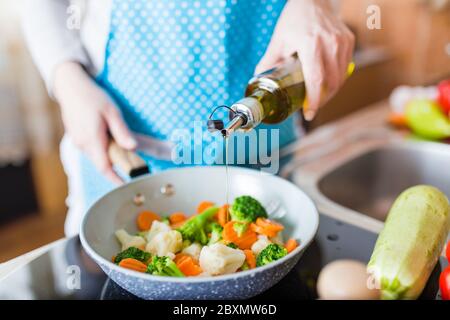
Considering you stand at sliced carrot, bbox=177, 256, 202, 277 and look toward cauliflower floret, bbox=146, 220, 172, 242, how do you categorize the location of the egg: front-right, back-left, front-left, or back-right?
back-right

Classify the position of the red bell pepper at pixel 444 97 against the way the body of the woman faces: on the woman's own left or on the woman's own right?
on the woman's own left

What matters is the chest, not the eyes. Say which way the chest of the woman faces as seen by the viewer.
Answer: toward the camera
